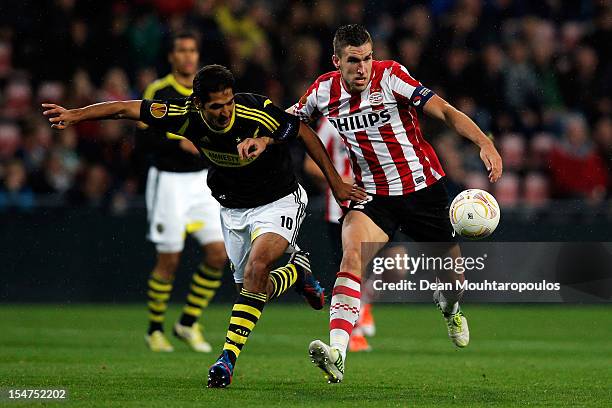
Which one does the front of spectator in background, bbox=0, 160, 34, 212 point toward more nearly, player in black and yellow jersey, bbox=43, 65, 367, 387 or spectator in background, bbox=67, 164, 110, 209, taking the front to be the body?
the player in black and yellow jersey

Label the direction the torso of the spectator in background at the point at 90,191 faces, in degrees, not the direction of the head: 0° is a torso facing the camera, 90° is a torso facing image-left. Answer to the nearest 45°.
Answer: approximately 0°

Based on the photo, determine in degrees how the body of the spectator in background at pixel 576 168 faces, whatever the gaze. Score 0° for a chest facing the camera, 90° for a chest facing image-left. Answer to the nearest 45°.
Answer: approximately 0°

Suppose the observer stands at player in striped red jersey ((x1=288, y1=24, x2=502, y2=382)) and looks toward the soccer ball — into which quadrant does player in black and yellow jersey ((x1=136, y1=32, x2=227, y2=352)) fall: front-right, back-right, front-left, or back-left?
back-left

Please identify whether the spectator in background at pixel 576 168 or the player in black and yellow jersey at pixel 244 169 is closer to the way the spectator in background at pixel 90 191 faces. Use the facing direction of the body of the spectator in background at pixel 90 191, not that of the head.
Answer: the player in black and yellow jersey

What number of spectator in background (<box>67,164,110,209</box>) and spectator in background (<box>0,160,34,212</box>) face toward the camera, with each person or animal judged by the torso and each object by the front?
2

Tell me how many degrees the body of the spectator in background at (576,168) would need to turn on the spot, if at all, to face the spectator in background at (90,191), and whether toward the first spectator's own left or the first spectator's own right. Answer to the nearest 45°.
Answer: approximately 90° to the first spectator's own right
